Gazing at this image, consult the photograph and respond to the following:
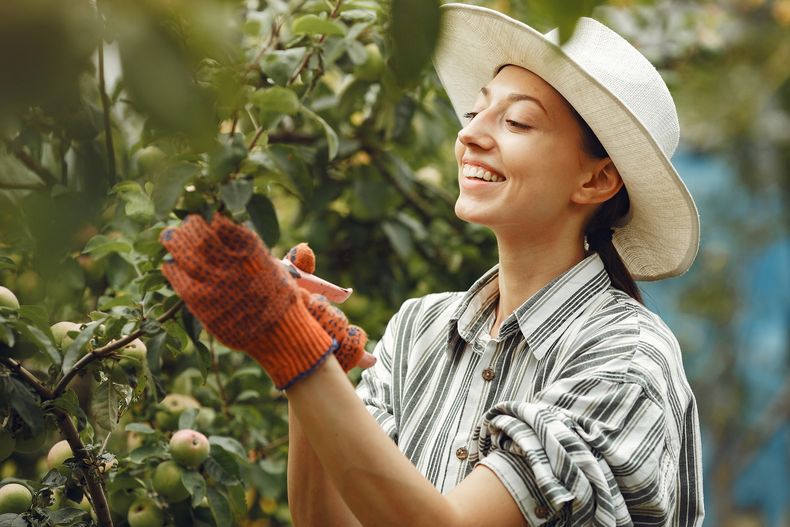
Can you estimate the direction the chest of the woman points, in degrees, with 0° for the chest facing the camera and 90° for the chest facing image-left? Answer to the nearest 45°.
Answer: approximately 45°

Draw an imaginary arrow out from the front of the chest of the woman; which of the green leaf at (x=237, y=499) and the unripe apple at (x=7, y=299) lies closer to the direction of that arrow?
the unripe apple

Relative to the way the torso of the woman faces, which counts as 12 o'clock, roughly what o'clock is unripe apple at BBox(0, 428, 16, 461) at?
The unripe apple is roughly at 1 o'clock from the woman.

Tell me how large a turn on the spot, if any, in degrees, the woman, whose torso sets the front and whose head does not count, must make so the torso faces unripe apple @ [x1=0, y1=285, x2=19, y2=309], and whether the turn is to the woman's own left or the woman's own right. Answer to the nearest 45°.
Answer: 0° — they already face it

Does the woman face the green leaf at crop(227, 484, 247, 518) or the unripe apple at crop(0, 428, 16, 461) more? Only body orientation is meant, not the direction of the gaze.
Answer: the unripe apple

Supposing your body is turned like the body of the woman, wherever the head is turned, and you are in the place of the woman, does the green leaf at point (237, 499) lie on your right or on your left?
on your right
